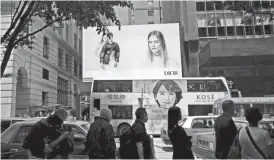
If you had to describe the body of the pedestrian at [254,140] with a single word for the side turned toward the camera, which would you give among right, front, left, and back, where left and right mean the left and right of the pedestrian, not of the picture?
back

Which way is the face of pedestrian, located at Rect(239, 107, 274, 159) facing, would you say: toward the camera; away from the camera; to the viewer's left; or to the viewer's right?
away from the camera

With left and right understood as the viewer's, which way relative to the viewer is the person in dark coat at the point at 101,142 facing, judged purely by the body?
facing away from the viewer and to the right of the viewer
